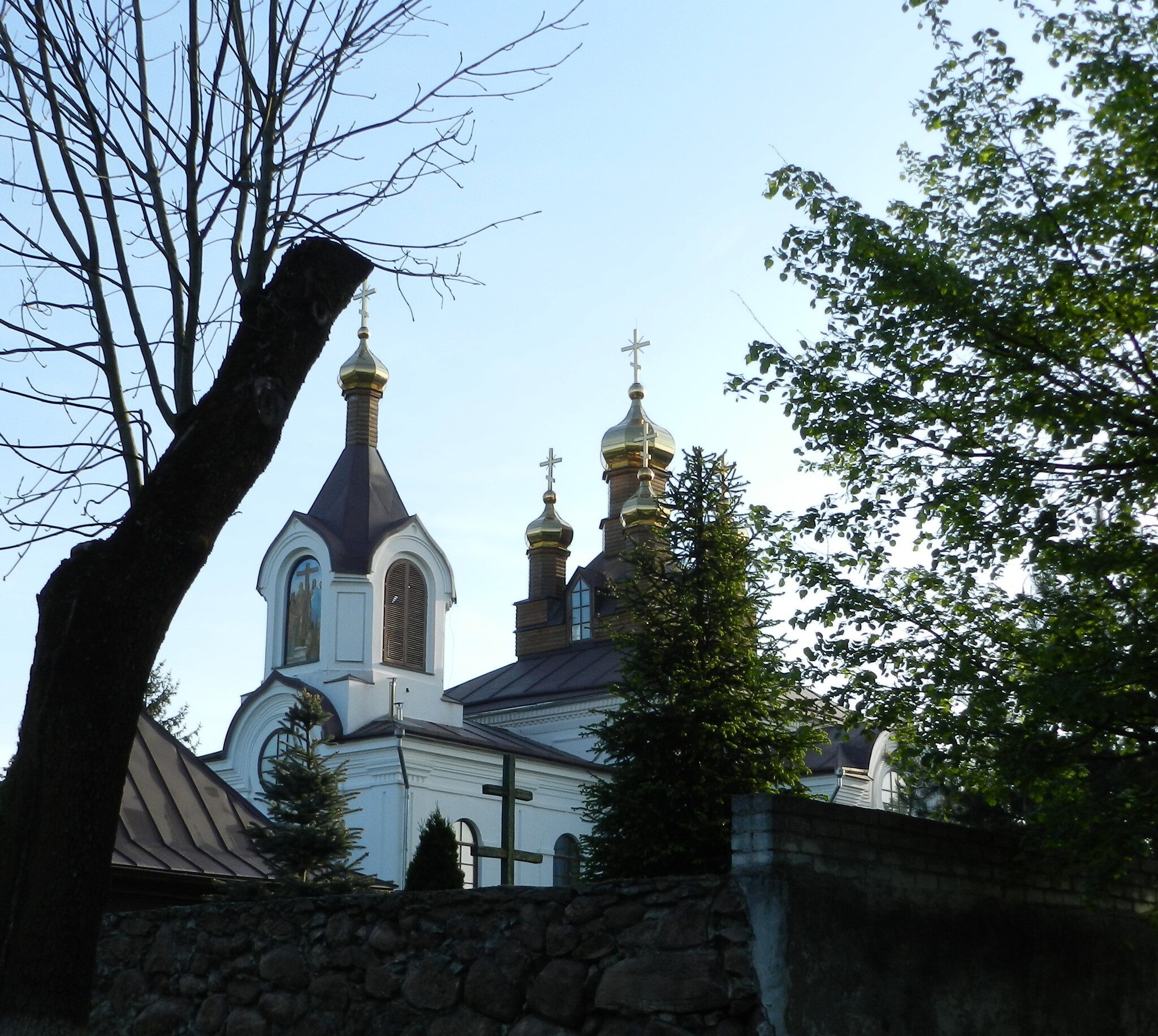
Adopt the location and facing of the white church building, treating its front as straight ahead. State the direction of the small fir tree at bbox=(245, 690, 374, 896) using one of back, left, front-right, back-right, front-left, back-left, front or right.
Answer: front-left

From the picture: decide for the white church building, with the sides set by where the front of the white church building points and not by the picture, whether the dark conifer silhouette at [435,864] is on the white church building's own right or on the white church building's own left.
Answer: on the white church building's own left

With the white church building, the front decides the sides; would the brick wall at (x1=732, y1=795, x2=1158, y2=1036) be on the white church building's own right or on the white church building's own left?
on the white church building's own left

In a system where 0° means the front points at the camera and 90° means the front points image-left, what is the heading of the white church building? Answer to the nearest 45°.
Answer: approximately 45°
